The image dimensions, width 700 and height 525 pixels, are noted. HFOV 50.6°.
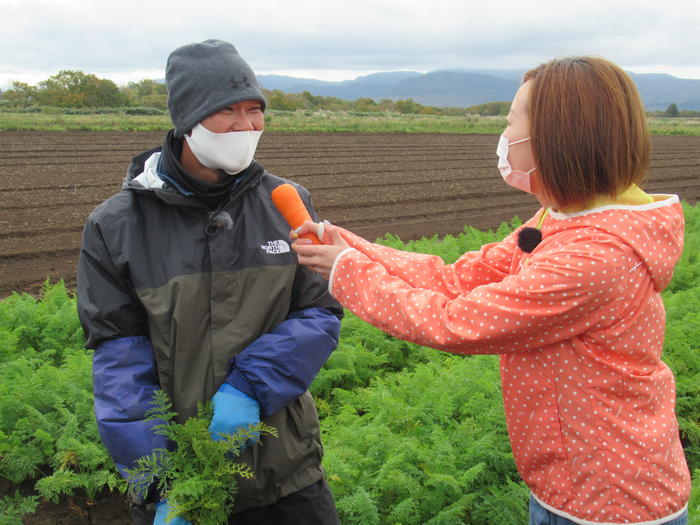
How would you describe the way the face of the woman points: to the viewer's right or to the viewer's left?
to the viewer's left

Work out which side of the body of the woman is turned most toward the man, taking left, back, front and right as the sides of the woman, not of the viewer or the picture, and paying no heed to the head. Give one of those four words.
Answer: front

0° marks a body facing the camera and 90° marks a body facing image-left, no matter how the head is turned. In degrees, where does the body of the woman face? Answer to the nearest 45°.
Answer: approximately 90°

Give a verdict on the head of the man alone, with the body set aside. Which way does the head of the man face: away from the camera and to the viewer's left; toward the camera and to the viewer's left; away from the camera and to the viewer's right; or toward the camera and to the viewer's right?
toward the camera and to the viewer's right
